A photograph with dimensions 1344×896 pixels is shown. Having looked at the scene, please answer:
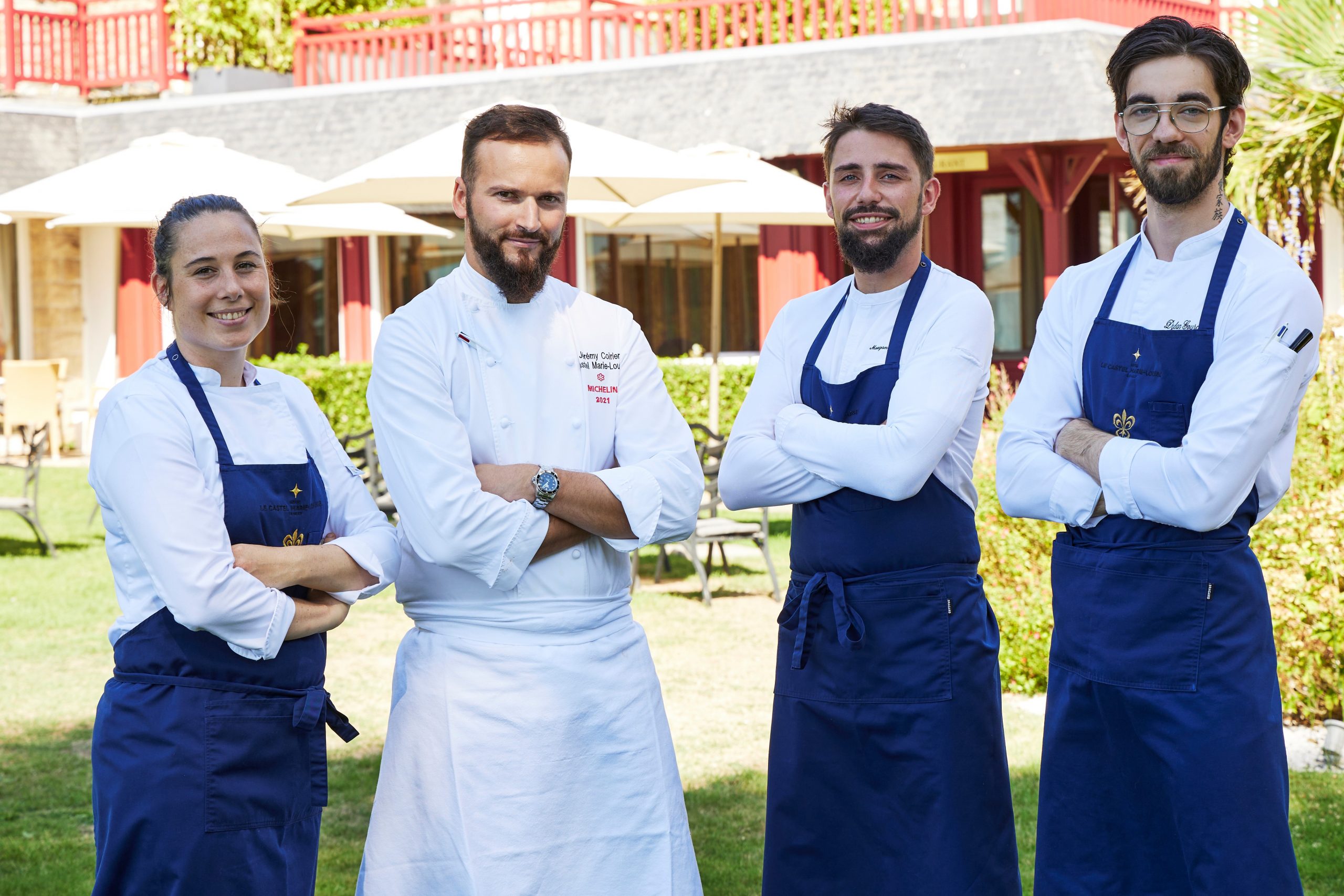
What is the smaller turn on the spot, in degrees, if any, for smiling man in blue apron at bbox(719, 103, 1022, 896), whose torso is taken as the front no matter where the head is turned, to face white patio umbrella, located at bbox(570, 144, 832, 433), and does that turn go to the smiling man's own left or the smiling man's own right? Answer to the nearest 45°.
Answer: approximately 135° to the smiling man's own right

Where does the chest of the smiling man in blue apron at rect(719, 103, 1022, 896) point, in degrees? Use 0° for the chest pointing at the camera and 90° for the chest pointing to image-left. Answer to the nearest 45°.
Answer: approximately 45°

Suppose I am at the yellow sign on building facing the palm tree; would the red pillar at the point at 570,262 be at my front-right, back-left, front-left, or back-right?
back-right

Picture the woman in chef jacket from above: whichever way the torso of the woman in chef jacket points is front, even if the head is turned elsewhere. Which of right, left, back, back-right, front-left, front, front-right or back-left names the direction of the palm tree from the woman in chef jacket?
left
